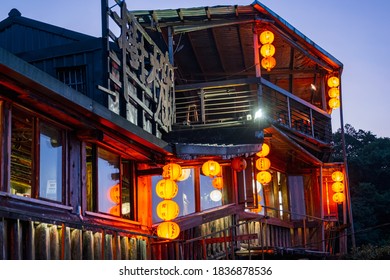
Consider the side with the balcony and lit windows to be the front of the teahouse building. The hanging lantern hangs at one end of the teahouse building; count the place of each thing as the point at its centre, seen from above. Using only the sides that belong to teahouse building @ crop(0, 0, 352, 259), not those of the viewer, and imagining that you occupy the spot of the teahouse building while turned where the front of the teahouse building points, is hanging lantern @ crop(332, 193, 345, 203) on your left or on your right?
on your left

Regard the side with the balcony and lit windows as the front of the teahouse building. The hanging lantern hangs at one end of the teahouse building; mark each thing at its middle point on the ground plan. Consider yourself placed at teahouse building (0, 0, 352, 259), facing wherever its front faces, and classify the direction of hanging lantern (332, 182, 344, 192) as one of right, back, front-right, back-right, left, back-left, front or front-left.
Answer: left

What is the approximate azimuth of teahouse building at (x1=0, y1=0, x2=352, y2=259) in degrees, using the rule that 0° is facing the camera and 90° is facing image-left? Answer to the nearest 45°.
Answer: approximately 315°

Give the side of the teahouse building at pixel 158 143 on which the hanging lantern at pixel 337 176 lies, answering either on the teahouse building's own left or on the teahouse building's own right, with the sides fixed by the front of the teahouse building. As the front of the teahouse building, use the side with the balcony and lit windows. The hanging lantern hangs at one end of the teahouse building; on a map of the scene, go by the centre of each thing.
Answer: on the teahouse building's own left
